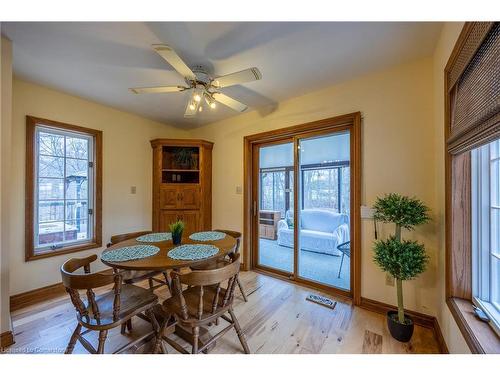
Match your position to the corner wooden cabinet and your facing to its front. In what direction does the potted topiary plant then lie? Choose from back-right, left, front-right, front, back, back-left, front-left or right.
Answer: front-left

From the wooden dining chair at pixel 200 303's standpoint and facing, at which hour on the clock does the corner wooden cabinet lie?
The corner wooden cabinet is roughly at 1 o'clock from the wooden dining chair.

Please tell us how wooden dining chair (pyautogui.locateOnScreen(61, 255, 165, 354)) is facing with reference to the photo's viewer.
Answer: facing away from the viewer and to the right of the viewer

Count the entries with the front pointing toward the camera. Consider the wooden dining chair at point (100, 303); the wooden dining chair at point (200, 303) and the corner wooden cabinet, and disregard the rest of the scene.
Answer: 1

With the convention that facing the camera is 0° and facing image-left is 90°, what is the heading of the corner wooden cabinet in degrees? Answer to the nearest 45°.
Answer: approximately 0°

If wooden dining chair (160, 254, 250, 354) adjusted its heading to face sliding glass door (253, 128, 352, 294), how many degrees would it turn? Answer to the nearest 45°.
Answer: approximately 90° to its right

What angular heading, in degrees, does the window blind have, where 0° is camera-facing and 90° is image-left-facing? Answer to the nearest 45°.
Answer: approximately 45°

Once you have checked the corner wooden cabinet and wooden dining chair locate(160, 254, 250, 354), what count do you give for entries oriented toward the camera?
1

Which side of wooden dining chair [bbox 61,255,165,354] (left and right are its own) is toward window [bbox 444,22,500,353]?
right

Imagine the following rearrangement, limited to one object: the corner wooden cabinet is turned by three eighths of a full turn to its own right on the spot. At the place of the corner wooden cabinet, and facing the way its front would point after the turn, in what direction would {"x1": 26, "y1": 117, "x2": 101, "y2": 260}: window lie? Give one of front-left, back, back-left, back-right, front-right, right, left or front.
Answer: front-left

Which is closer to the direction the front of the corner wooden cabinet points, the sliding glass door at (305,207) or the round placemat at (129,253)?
the round placemat

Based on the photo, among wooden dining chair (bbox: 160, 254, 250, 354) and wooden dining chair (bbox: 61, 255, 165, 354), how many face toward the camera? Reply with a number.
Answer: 0

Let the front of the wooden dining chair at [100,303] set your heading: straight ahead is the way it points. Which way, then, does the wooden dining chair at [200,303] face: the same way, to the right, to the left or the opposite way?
to the left
